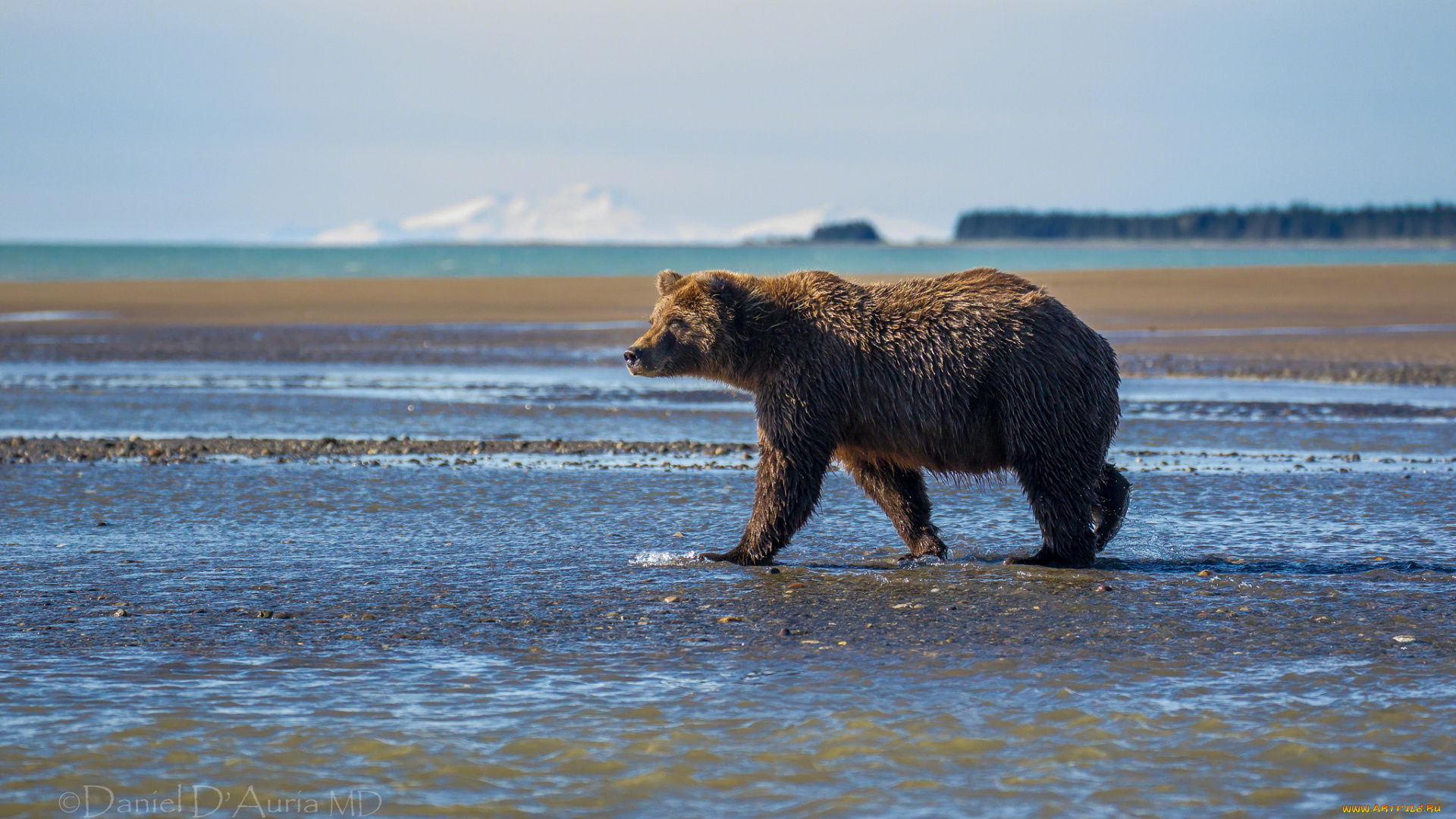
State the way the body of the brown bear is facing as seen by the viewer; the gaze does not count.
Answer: to the viewer's left
